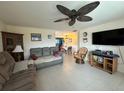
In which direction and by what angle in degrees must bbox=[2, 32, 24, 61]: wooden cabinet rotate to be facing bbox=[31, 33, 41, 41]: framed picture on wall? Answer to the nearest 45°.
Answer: approximately 90° to its left

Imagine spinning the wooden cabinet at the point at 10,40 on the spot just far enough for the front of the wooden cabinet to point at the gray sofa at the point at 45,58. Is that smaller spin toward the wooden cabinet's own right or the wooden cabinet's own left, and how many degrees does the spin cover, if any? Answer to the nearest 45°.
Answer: approximately 45° to the wooden cabinet's own left

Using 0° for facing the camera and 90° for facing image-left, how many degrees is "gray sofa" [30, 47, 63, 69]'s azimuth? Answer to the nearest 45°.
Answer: approximately 315°

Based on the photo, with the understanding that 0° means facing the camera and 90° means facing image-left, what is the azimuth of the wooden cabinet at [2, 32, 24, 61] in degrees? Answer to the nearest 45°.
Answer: approximately 315°

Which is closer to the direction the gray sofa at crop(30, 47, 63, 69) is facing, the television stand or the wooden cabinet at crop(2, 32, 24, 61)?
the television stand

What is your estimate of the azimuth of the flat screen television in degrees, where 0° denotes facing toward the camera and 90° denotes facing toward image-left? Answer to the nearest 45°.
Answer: approximately 45°
